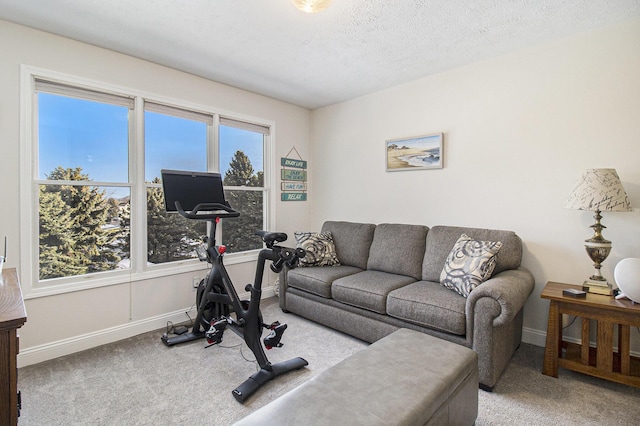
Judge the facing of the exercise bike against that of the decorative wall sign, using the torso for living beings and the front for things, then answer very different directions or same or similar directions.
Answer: very different directions

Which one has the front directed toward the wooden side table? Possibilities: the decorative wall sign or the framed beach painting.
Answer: the decorative wall sign

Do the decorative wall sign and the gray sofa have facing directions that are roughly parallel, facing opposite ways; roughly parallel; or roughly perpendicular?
roughly perpendicular

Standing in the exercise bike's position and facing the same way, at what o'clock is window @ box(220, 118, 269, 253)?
The window is roughly at 2 o'clock from the exercise bike.

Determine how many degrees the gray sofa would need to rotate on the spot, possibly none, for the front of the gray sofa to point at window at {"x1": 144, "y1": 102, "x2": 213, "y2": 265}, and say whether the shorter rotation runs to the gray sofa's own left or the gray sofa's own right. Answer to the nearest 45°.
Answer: approximately 45° to the gray sofa's own right

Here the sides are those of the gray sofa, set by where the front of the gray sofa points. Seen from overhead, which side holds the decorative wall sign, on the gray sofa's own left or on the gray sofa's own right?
on the gray sofa's own right

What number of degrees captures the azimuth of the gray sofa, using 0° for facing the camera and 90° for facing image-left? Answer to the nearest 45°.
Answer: approximately 45°

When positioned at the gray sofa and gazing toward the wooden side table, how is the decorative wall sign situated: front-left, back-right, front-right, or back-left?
back-left

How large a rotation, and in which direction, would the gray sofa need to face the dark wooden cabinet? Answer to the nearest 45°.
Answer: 0° — it already faces it

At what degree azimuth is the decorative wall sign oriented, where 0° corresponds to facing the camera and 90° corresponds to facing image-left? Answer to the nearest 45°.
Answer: approximately 315°
